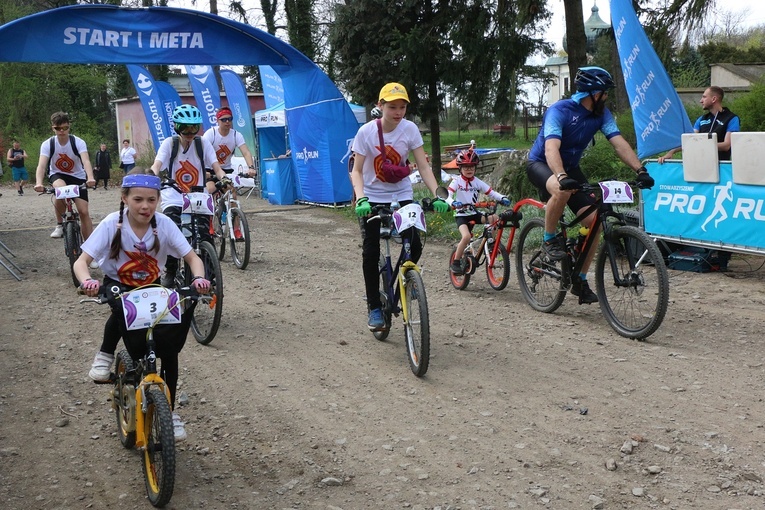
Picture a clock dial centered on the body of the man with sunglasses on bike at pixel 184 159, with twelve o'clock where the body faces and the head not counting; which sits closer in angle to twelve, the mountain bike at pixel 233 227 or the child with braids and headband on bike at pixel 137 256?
the child with braids and headband on bike

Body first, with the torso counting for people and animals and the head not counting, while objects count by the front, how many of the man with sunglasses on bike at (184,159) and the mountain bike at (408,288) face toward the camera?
2

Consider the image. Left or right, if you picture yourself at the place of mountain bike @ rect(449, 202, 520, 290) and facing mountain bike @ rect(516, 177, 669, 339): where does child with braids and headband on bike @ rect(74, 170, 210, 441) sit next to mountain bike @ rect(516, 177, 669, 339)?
right

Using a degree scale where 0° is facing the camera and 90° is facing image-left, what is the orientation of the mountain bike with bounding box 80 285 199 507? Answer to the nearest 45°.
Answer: approximately 0°

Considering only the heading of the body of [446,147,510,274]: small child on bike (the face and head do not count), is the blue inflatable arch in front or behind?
behind

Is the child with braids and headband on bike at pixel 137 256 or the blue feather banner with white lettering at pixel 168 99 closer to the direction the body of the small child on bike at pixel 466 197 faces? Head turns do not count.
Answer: the child with braids and headband on bike

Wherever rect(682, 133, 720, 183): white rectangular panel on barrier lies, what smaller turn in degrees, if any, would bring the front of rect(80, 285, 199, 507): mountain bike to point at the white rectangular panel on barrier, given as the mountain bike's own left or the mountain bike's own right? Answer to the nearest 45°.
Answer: approximately 135° to the mountain bike's own left

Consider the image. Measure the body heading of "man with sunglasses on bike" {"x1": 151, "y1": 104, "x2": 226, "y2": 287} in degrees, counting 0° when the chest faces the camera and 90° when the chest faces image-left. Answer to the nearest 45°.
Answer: approximately 0°

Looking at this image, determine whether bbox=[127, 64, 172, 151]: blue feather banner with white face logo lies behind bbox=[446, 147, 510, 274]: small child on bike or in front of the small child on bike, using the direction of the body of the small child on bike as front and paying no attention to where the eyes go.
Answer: behind

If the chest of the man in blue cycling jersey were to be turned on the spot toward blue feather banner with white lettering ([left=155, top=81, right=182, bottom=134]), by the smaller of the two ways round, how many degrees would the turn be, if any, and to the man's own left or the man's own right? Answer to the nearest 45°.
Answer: approximately 180°
